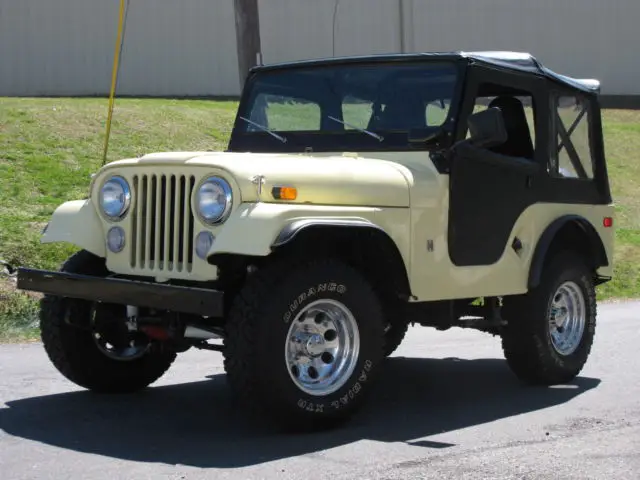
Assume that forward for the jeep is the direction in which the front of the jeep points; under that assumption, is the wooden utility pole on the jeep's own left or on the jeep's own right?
on the jeep's own right

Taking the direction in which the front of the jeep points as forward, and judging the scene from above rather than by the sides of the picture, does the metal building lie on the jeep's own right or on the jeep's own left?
on the jeep's own right

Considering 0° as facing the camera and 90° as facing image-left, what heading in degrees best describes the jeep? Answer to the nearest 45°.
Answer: approximately 45°
